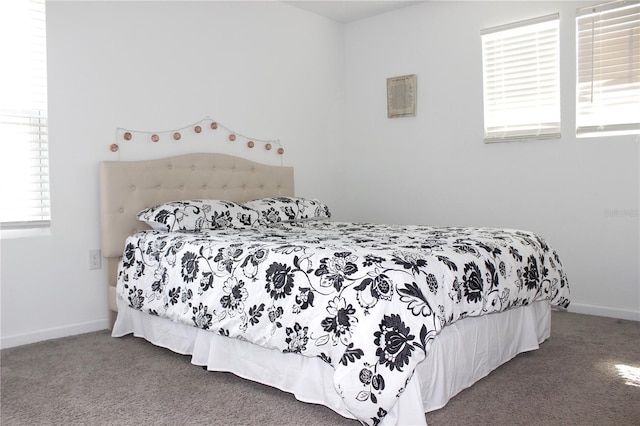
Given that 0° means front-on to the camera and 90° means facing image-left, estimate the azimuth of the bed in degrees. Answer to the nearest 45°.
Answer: approximately 315°
